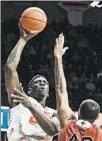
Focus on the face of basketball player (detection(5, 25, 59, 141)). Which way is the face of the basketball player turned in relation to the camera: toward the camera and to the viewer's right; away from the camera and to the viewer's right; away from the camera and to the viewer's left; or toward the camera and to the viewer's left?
toward the camera and to the viewer's right

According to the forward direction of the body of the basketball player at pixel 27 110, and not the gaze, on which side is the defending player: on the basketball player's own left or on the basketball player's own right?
on the basketball player's own left

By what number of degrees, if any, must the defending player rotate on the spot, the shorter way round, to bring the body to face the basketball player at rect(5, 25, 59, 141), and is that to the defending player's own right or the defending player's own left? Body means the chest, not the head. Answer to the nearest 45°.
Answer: approximately 90° to the defending player's own left

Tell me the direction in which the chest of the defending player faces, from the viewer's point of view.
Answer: away from the camera

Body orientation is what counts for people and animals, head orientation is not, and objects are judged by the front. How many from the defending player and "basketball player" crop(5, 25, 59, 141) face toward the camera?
1

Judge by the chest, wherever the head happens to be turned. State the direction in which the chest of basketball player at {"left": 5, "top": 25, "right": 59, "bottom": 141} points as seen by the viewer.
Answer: toward the camera

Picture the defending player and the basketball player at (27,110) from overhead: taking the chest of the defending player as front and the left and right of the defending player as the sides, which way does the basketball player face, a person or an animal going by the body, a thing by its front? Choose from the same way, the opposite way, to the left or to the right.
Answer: the opposite way
